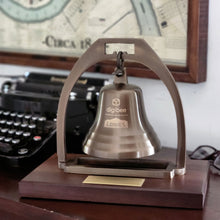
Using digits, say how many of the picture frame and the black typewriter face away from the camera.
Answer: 0

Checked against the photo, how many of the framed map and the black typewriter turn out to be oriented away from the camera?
0

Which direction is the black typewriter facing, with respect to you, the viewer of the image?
facing the viewer and to the left of the viewer

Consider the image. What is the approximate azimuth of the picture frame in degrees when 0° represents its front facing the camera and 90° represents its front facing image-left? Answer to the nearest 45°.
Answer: approximately 45°
